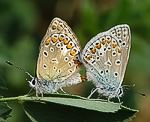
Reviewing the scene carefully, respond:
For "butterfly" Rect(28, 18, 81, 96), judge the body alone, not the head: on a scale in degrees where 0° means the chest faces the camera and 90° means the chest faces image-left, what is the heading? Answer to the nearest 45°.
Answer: approximately 90°

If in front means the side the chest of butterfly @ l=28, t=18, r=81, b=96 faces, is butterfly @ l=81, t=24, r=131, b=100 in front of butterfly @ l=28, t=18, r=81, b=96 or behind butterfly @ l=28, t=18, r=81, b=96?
behind

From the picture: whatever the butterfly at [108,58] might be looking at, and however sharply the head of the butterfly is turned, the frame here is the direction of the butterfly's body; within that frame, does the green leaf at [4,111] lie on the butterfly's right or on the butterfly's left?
on the butterfly's right

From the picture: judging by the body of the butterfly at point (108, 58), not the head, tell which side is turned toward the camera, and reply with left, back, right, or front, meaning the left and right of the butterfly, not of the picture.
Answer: right

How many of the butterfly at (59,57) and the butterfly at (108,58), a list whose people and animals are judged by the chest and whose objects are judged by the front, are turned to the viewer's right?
1

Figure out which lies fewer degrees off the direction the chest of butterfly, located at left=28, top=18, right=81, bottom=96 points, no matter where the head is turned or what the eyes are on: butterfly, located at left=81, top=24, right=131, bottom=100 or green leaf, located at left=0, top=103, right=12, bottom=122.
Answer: the green leaf

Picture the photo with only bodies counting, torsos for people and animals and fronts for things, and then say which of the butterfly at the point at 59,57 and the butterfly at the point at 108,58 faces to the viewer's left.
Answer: the butterfly at the point at 59,57

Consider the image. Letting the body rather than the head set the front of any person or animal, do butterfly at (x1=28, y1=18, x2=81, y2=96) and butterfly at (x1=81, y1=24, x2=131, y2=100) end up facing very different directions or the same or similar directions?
very different directions
